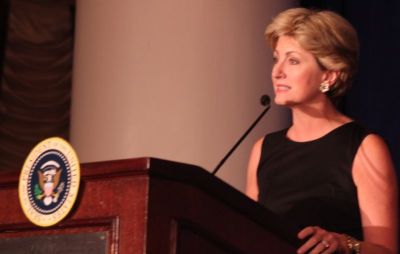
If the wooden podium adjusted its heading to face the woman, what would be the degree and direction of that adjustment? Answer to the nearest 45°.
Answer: approximately 180°

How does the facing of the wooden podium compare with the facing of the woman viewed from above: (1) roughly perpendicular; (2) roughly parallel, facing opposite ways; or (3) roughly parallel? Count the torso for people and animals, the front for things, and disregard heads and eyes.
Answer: roughly parallel

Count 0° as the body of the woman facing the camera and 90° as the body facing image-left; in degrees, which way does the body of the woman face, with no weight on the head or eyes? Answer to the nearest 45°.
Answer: approximately 45°

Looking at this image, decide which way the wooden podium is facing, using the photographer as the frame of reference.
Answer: facing the viewer and to the left of the viewer

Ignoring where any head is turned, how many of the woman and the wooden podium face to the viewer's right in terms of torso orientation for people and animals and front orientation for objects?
0

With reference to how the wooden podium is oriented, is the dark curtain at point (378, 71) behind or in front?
behind

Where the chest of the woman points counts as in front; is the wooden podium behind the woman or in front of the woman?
in front

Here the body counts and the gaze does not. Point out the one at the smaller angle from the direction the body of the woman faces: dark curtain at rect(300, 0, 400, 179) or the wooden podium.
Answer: the wooden podium

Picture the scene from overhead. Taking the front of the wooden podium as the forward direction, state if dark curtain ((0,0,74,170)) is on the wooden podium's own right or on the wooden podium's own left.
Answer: on the wooden podium's own right

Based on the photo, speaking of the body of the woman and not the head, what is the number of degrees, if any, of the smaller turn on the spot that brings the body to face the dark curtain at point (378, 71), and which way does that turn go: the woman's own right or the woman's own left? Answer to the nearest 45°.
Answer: approximately 135° to the woman's own right
